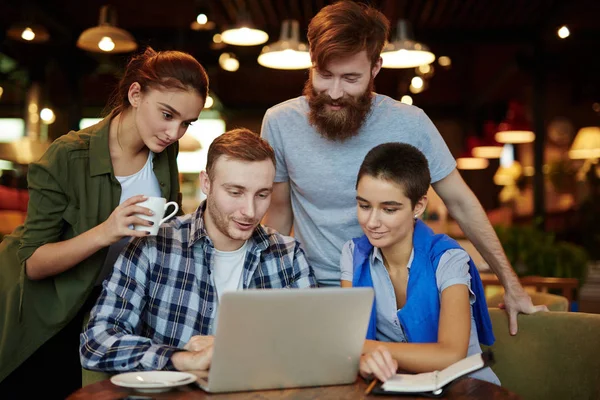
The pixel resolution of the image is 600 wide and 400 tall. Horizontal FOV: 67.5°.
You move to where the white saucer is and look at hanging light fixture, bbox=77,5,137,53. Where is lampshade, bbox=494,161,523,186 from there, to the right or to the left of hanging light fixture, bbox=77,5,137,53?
right

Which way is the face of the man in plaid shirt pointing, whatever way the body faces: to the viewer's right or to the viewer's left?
to the viewer's right

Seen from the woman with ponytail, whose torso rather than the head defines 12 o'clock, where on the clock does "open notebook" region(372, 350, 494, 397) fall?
The open notebook is roughly at 12 o'clock from the woman with ponytail.

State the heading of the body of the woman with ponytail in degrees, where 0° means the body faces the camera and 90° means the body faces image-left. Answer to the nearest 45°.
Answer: approximately 315°

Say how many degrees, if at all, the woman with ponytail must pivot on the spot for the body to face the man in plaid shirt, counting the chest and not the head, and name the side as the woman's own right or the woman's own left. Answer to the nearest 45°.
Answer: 0° — they already face them

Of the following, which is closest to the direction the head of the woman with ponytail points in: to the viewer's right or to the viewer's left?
to the viewer's right

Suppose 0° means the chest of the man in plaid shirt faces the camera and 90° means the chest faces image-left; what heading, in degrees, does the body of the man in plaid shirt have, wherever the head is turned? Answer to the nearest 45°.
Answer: approximately 315°

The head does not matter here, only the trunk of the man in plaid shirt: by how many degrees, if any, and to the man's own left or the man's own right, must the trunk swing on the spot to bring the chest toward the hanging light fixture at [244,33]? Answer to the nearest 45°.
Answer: approximately 135° to the man's own left
